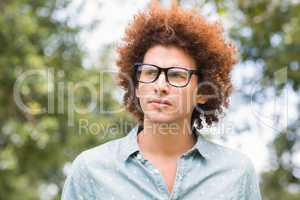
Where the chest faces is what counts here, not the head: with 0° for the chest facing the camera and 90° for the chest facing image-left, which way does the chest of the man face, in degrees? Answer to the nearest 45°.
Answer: approximately 0°
